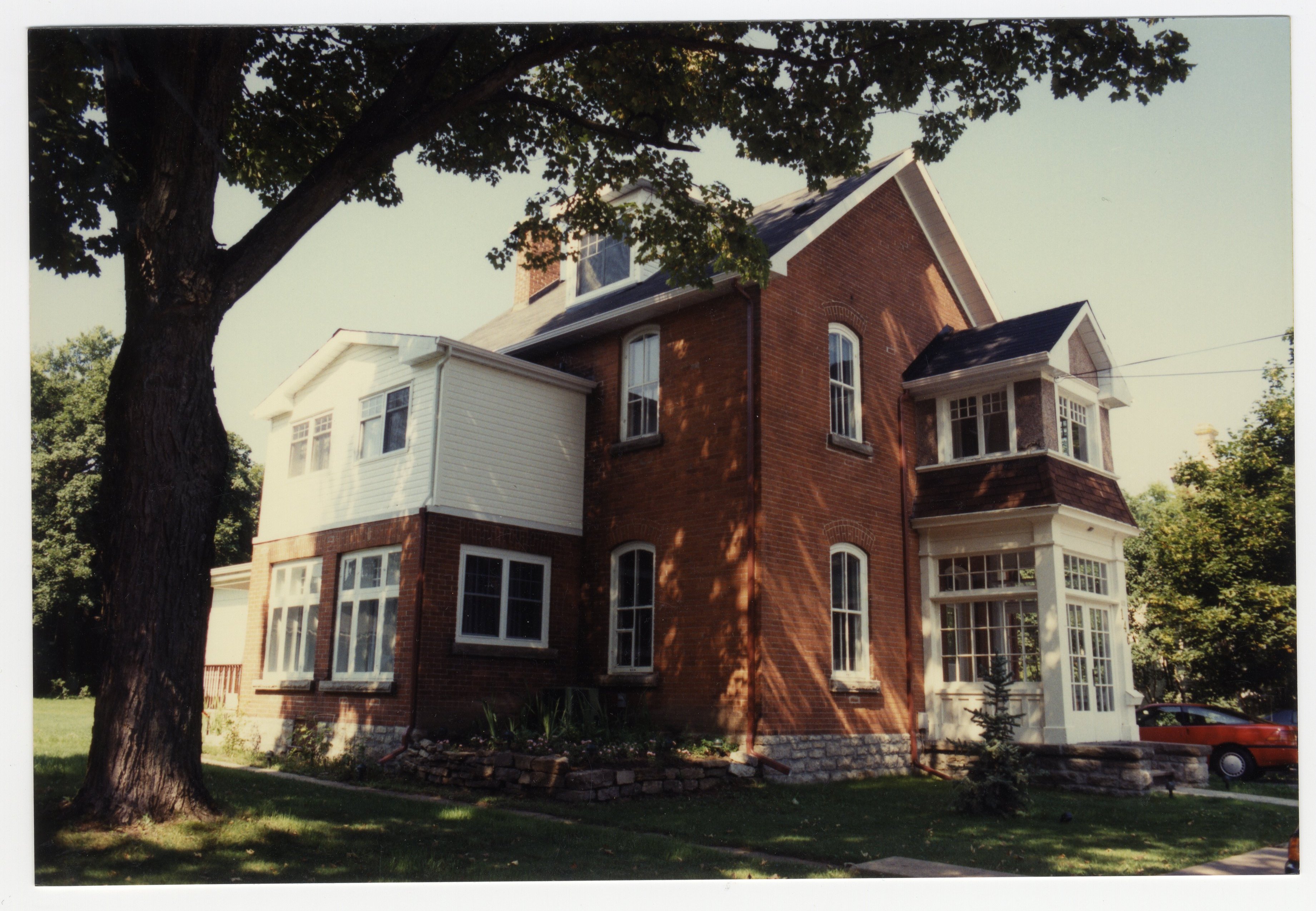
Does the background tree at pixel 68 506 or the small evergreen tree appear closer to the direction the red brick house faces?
the small evergreen tree

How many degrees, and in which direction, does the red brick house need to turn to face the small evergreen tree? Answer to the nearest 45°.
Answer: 0° — it already faces it

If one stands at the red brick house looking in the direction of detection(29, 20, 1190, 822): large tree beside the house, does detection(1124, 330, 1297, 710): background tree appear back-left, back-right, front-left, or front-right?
back-left

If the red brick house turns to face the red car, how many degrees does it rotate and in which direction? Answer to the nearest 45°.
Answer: approximately 90° to its left

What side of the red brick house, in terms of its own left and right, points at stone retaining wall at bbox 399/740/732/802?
right

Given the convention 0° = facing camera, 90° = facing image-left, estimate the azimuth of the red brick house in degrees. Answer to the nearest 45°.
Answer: approximately 315°
